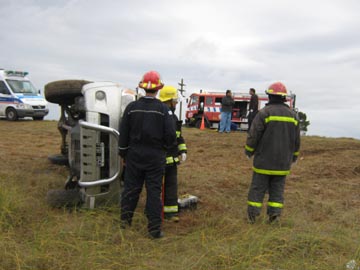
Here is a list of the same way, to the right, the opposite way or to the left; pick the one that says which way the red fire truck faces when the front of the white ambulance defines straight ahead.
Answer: the opposite way

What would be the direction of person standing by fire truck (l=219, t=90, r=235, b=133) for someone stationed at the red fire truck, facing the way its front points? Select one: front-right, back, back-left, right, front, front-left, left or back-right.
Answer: left

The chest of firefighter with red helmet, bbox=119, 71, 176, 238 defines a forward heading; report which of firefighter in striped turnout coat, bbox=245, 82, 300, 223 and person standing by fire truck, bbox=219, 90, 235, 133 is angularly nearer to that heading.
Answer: the person standing by fire truck

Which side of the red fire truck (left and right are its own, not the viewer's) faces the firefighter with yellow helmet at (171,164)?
left

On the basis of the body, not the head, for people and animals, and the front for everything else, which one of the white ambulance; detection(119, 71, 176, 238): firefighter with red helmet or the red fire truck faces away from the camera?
the firefighter with red helmet

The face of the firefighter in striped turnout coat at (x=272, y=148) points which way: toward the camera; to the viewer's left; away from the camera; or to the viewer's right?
away from the camera

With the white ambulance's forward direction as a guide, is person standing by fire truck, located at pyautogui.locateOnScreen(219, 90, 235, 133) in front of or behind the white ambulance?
in front

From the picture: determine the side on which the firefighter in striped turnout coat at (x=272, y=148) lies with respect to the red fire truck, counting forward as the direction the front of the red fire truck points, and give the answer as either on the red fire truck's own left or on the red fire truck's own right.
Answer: on the red fire truck's own left

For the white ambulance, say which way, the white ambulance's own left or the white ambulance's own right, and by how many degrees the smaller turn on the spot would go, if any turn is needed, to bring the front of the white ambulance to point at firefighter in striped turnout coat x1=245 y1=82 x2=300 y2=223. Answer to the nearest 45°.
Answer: approximately 45° to the white ambulance's own right

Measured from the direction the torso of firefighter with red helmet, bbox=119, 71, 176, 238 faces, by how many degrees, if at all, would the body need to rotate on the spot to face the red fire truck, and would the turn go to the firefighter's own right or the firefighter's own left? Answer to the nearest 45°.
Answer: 0° — they already face it

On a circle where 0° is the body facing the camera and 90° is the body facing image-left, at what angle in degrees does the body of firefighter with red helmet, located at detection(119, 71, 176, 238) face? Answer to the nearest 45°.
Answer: approximately 180°

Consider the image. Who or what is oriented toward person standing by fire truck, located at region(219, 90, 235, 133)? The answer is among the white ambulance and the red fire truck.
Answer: the white ambulance

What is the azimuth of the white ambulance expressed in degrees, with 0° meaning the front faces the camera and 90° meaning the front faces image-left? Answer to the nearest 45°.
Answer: approximately 315°

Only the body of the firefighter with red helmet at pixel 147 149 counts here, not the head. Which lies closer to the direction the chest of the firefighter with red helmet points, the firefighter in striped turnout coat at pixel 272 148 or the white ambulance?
the white ambulance

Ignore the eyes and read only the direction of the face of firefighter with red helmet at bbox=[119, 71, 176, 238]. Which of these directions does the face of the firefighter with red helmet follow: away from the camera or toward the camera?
away from the camera

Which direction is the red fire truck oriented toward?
to the viewer's left
